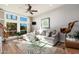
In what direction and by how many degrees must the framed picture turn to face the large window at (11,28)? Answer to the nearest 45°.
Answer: approximately 45° to its right

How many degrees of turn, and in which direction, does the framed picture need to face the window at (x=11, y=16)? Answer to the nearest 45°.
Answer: approximately 45° to its right

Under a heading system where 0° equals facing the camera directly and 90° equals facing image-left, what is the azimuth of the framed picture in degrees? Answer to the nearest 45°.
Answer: approximately 45°
